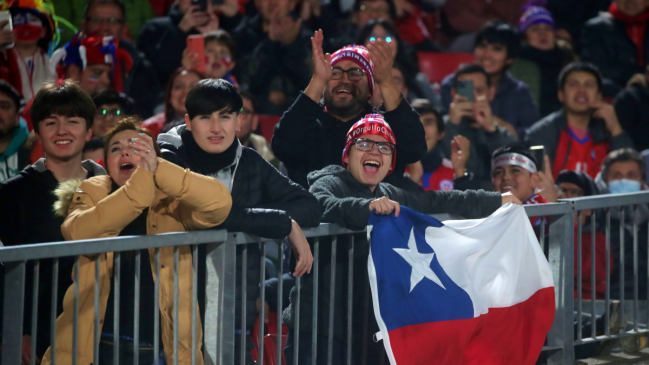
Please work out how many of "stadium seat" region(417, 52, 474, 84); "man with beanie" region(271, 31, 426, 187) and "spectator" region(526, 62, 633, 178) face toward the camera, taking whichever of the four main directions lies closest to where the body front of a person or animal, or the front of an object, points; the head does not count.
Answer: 3

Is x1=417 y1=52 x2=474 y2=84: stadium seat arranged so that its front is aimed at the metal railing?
yes

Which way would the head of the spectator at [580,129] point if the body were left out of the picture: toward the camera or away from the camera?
toward the camera

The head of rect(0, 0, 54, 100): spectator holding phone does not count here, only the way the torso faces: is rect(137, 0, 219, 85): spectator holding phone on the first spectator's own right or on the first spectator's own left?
on the first spectator's own left

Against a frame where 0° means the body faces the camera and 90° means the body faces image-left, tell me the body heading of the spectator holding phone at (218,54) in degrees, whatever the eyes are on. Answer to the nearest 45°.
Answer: approximately 45°

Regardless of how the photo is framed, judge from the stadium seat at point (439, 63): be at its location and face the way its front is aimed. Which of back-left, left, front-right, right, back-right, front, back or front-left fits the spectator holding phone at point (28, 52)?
front-right

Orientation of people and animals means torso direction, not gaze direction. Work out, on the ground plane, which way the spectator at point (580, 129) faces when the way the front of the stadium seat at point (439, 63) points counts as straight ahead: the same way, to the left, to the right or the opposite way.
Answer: the same way

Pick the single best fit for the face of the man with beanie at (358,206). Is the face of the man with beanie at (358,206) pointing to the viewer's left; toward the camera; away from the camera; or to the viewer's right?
toward the camera

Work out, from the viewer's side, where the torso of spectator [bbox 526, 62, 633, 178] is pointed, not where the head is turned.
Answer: toward the camera

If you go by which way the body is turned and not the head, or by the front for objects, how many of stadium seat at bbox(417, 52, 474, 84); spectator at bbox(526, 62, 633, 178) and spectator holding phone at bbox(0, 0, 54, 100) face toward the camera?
3

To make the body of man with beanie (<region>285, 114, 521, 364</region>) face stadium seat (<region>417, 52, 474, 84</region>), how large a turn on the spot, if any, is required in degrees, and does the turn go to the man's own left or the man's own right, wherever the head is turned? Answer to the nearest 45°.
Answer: approximately 135° to the man's own left

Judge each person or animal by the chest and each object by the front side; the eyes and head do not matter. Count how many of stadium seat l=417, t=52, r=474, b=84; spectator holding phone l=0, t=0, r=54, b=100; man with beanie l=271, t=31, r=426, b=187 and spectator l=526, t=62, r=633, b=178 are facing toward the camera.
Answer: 4

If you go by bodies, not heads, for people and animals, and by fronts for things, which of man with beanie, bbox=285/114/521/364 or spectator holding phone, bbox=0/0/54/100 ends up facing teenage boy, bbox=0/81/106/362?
the spectator holding phone

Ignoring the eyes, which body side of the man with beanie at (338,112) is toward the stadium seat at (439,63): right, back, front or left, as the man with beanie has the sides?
back

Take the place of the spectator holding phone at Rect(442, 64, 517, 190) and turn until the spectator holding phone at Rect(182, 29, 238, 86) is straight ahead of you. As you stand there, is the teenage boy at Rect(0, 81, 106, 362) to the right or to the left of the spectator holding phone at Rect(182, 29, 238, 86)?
left
